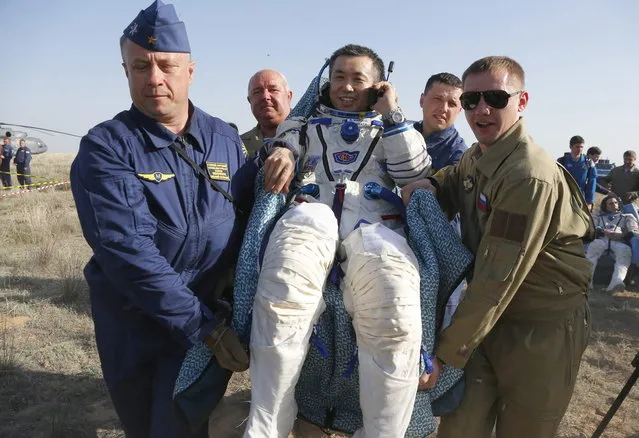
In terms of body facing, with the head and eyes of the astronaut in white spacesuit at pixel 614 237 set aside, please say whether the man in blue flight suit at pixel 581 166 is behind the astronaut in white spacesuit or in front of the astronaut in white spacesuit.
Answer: behind

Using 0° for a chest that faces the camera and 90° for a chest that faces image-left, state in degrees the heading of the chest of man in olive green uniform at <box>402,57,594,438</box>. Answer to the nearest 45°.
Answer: approximately 45°

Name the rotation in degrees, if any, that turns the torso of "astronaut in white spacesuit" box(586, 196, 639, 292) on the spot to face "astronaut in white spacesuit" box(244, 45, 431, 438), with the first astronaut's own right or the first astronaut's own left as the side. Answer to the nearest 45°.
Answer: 0° — they already face them

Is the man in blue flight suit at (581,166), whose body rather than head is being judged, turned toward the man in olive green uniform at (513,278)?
yes

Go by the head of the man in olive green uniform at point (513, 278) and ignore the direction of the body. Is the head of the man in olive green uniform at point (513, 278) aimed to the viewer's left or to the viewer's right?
to the viewer's left

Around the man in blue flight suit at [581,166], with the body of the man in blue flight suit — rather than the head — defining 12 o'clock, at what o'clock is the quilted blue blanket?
The quilted blue blanket is roughly at 12 o'clock from the man in blue flight suit.
